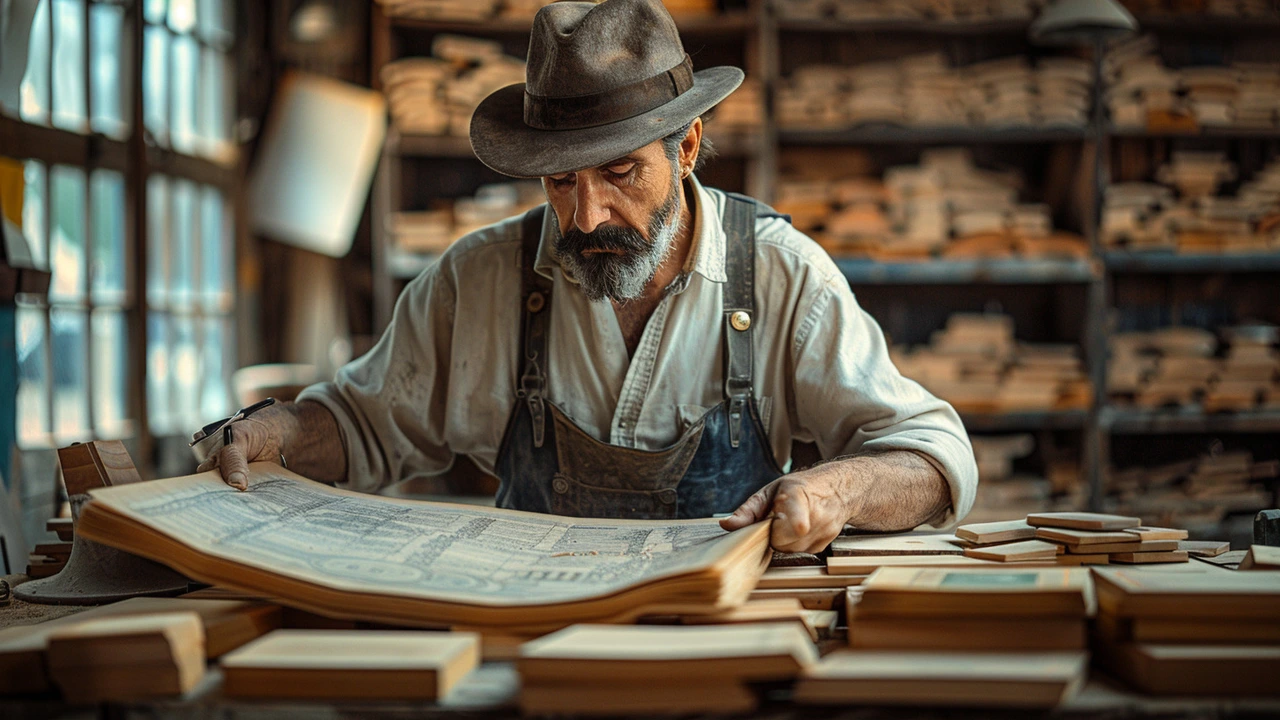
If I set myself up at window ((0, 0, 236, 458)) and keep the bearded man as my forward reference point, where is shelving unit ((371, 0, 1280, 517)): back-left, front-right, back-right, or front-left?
front-left

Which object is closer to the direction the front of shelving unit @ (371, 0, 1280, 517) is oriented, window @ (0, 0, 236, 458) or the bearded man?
the bearded man

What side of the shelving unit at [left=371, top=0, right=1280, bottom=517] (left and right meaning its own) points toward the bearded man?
front

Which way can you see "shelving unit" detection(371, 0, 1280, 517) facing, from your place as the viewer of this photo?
facing the viewer

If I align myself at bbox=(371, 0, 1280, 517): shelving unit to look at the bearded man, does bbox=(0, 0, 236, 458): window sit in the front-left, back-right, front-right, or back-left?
front-right

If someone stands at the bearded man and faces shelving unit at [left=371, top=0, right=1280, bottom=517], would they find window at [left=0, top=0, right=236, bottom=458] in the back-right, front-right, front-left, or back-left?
front-left

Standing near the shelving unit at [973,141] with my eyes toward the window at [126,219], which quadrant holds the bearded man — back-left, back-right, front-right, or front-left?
front-left

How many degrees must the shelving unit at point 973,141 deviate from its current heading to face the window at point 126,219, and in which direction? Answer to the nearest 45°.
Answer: approximately 90° to its right
